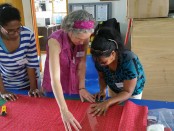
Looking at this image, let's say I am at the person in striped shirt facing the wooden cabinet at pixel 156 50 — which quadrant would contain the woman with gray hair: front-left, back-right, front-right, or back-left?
front-right

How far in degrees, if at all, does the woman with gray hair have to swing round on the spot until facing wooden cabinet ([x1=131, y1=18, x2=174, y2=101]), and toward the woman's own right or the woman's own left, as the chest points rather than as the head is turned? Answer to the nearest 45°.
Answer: approximately 90° to the woman's own left

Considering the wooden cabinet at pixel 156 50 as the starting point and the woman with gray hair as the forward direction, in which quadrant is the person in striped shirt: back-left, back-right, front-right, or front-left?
front-right

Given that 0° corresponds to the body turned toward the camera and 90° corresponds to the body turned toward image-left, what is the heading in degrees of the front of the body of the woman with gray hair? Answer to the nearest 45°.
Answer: approximately 315°
